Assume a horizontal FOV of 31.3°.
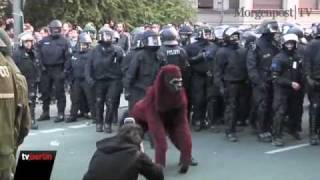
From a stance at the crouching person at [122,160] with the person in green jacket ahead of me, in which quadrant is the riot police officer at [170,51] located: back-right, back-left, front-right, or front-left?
back-right

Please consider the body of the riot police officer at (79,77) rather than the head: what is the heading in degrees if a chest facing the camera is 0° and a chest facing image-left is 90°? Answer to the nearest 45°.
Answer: approximately 0°

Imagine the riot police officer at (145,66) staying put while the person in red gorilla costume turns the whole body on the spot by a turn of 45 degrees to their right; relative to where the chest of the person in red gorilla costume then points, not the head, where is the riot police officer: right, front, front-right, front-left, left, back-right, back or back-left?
back

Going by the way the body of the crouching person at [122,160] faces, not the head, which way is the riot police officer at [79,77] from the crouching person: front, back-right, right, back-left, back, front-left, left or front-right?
front-left

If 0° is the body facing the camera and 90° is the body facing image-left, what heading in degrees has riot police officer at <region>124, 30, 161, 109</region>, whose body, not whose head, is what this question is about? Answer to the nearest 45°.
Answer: approximately 315°

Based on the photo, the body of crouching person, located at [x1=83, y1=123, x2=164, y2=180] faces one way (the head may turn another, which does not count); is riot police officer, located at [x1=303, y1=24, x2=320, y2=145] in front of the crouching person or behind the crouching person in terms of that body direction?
in front
